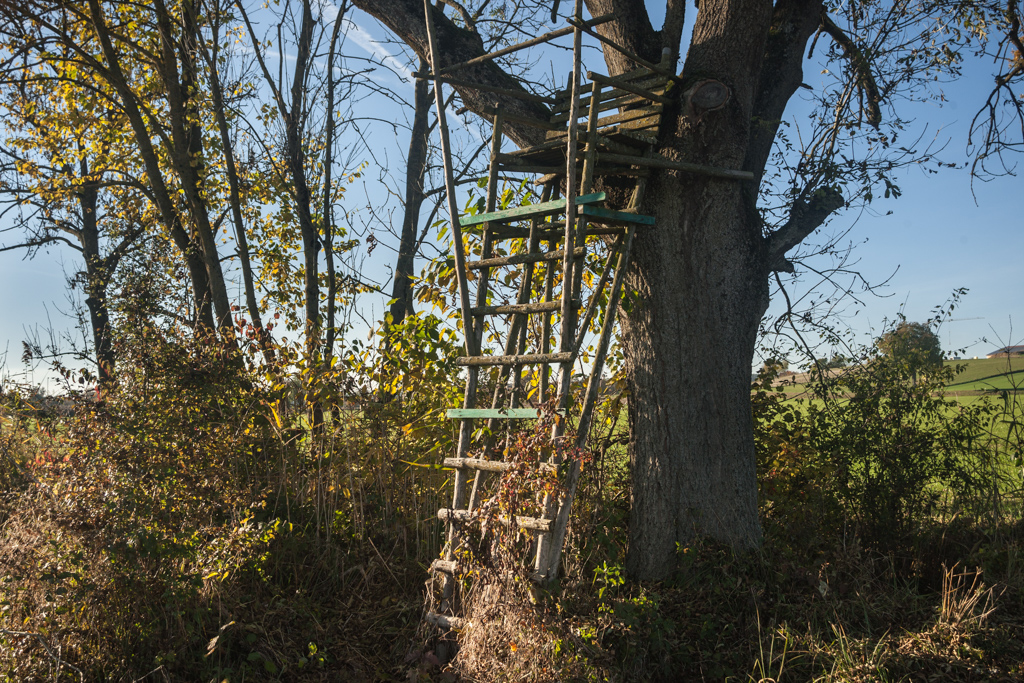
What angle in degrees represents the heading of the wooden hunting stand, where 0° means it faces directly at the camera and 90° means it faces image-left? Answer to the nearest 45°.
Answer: approximately 45°

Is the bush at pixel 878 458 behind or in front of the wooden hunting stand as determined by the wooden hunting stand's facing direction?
behind

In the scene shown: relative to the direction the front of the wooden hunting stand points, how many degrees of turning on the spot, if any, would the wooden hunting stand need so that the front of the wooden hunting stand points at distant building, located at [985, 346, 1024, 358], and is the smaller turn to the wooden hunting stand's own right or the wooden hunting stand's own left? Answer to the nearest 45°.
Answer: approximately 180°
